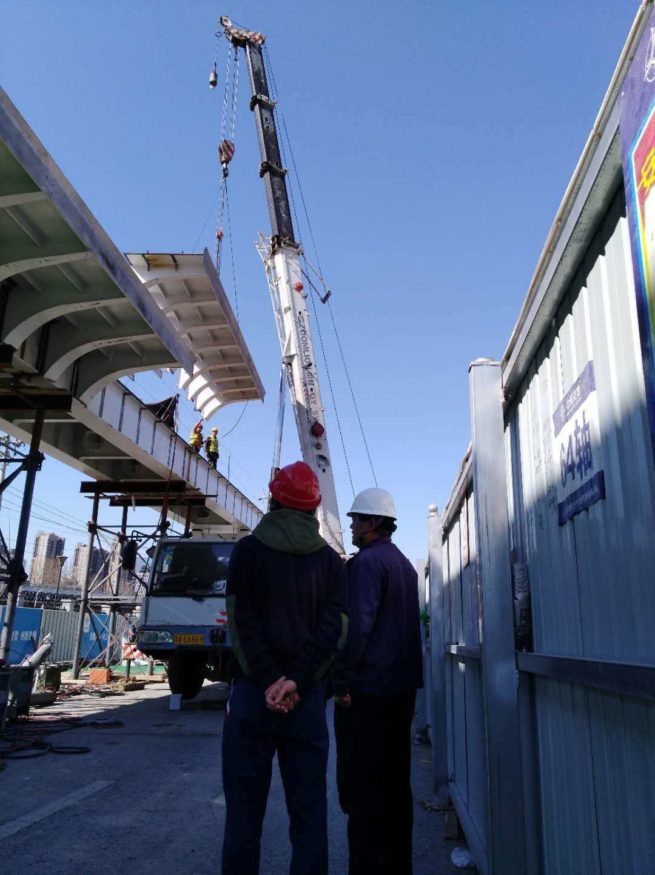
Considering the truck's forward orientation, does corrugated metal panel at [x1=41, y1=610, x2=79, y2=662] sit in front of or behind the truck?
behind

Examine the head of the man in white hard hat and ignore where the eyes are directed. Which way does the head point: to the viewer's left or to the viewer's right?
to the viewer's left

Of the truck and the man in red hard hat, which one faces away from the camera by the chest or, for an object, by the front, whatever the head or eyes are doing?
the man in red hard hat

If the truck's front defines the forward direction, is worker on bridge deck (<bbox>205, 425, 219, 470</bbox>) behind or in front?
behind

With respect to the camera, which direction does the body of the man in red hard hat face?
away from the camera

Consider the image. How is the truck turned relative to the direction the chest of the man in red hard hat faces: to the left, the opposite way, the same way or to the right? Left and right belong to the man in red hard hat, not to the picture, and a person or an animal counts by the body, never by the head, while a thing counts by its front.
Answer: the opposite way

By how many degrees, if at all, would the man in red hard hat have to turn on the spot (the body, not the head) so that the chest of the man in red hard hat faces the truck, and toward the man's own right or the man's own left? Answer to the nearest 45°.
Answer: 0° — they already face it

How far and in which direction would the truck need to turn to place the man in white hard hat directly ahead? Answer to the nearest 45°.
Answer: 0° — it already faces them

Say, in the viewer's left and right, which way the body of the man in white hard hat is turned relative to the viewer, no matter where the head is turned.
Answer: facing away from the viewer and to the left of the viewer

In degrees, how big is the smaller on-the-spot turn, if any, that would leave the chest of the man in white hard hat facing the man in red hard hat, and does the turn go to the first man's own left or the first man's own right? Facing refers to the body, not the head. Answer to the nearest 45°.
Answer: approximately 90° to the first man's own left
